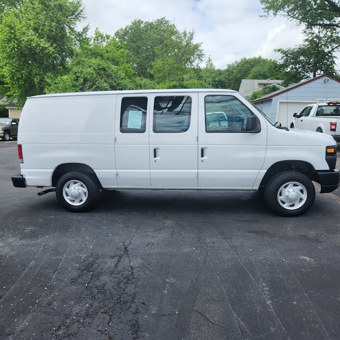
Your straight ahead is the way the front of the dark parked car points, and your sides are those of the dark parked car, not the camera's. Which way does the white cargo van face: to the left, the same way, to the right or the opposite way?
to the left

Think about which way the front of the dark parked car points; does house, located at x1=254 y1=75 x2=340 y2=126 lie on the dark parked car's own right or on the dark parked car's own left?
on the dark parked car's own left

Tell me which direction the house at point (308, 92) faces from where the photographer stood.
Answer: facing the viewer

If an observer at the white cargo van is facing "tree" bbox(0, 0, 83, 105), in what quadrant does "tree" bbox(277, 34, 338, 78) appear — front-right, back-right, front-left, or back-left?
front-right

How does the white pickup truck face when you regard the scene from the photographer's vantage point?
facing away from the viewer and to the left of the viewer

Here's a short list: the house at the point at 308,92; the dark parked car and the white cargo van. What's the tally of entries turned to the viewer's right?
1

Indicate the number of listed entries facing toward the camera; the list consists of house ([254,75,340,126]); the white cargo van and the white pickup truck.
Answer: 1

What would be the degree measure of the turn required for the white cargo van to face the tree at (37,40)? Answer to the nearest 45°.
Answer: approximately 135° to its left

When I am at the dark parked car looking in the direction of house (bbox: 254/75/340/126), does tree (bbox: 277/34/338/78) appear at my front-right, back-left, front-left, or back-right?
front-left

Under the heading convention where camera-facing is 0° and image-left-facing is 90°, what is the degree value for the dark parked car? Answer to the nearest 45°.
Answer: approximately 45°

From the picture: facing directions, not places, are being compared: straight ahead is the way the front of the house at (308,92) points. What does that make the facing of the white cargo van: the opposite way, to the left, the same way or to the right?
to the left

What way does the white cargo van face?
to the viewer's right

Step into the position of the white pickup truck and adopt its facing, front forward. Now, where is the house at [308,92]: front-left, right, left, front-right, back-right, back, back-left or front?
front-right

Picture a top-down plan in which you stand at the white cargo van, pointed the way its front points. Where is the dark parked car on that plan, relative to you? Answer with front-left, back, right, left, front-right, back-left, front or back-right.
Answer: back-left

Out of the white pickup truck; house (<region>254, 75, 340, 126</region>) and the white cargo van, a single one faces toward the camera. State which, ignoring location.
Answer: the house
